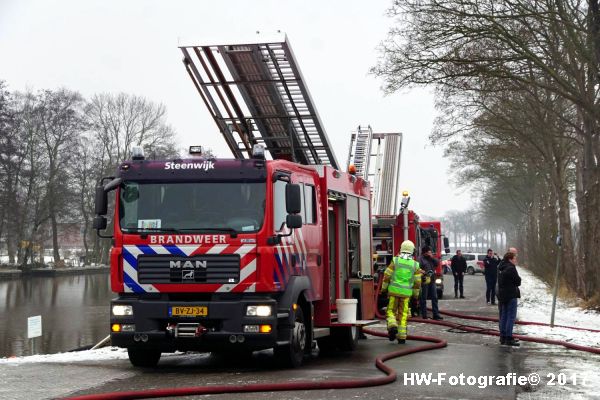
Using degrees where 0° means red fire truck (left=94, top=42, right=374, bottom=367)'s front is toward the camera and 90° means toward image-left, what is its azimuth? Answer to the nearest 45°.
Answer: approximately 45°

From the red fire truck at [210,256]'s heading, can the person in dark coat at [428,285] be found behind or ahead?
behind
